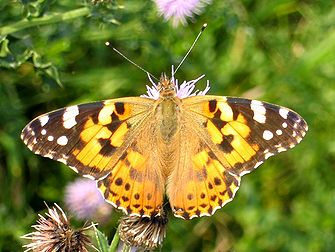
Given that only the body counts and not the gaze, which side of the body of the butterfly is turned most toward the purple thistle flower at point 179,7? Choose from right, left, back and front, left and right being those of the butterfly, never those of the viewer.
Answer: front

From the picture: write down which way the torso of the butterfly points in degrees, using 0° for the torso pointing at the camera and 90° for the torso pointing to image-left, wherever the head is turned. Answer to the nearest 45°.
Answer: approximately 180°
